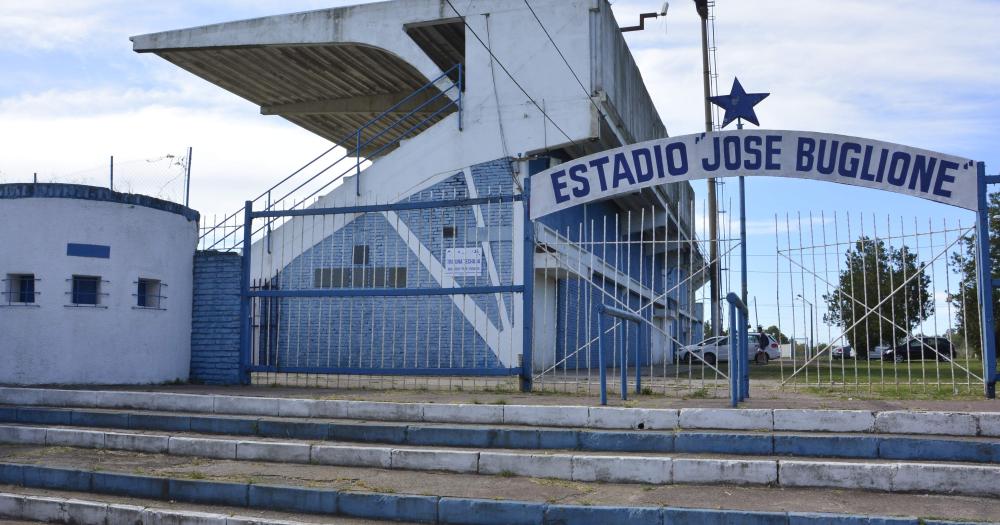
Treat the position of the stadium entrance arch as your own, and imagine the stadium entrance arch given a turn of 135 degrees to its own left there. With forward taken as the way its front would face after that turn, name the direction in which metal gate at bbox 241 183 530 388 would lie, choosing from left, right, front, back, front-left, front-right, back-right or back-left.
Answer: left

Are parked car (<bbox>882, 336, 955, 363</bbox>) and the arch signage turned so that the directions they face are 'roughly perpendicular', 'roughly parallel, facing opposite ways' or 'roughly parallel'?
roughly perpendicular

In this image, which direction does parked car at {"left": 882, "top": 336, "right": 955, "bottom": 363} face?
to the viewer's left

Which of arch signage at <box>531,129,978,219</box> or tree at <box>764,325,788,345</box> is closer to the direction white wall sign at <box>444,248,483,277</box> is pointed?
the arch signage

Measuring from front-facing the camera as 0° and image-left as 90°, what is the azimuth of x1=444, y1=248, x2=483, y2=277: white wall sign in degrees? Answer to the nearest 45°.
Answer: approximately 0°

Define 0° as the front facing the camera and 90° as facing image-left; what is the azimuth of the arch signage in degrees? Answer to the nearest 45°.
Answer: approximately 0°

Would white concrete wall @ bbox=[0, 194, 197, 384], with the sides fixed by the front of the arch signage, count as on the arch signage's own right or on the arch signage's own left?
on the arch signage's own right

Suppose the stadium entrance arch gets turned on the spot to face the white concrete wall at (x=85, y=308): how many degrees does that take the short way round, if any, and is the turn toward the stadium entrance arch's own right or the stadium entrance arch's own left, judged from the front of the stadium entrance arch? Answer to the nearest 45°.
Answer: approximately 90° to the stadium entrance arch's own right

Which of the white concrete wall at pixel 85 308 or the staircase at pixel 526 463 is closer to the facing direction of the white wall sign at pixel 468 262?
the staircase

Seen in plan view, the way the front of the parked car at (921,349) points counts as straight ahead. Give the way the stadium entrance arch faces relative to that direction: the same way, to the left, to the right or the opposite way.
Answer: to the left

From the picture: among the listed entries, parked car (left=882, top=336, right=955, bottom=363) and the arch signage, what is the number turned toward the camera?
1

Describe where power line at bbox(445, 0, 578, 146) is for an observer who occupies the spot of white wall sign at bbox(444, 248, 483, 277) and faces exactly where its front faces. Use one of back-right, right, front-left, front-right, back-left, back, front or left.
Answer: back
